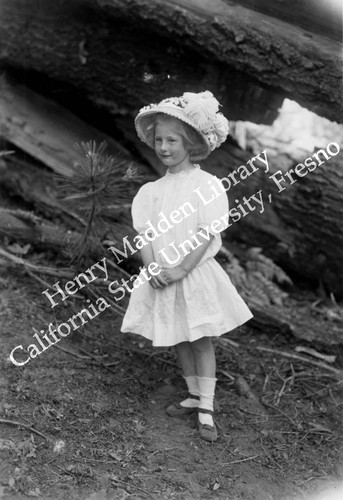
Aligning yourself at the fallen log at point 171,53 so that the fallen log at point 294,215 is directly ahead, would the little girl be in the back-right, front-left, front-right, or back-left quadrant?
front-right

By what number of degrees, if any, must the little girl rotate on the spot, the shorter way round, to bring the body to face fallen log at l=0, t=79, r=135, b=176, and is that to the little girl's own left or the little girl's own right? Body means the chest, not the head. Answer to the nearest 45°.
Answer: approximately 90° to the little girl's own right

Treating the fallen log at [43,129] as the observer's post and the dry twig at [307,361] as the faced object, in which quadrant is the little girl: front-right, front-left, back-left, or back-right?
front-right

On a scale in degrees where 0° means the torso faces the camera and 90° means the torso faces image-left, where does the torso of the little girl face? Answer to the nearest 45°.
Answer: approximately 45°

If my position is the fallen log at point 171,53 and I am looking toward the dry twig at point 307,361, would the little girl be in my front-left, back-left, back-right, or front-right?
front-right

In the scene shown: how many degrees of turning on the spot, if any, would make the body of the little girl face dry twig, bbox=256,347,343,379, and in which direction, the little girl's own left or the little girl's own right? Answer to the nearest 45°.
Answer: approximately 180°

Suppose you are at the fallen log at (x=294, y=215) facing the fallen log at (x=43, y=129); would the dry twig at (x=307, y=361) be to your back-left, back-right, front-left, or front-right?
back-left
